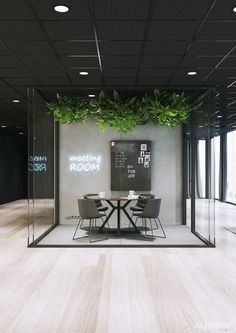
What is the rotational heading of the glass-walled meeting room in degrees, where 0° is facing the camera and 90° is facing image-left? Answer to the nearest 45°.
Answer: approximately 0°

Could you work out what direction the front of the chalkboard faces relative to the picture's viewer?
facing the viewer

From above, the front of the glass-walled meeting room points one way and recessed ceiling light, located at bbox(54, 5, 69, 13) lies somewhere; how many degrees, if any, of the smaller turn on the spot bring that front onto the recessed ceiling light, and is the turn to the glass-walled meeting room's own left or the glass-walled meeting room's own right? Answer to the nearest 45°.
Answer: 0° — it already faces it

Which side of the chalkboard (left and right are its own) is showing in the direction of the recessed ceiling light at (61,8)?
front
